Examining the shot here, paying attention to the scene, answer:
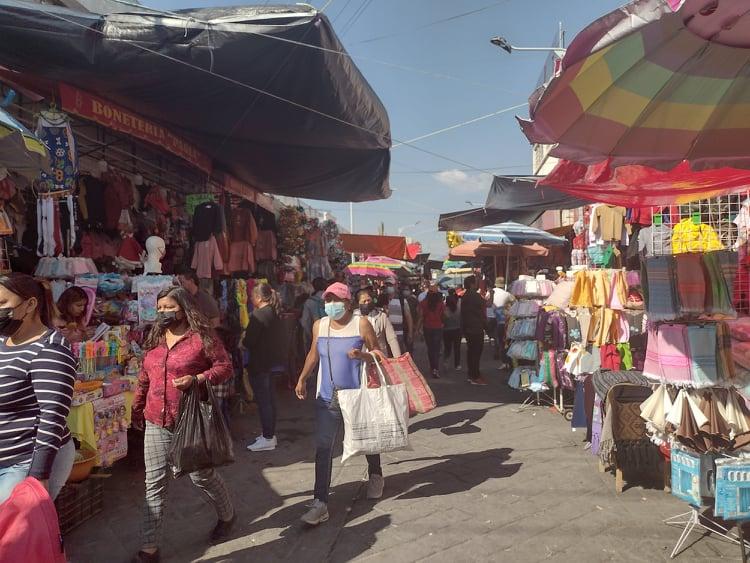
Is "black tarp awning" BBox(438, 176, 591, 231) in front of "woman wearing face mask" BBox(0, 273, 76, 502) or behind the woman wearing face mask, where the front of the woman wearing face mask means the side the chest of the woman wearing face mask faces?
behind

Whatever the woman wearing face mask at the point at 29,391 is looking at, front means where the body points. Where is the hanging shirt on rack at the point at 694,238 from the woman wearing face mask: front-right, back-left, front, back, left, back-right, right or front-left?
back-left

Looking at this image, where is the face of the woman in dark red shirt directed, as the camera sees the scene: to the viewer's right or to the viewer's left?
to the viewer's left

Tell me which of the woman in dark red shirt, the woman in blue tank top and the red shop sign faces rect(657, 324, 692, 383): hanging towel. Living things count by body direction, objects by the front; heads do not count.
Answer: the red shop sign

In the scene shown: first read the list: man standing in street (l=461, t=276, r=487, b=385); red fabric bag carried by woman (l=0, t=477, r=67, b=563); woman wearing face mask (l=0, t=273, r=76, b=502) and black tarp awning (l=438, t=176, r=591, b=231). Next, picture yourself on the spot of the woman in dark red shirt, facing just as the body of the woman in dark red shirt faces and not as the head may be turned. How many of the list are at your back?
2

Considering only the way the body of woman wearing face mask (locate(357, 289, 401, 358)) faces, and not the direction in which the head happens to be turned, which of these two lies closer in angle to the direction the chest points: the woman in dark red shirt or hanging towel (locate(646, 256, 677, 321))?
the woman in dark red shirt

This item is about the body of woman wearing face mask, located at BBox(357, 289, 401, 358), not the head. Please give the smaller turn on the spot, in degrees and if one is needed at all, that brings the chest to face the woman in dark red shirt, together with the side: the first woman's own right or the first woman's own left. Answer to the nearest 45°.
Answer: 0° — they already face them

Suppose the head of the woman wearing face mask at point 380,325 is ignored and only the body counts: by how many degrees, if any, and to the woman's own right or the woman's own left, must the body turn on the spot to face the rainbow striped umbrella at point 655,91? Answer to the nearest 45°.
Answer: approximately 90° to the woman's own left

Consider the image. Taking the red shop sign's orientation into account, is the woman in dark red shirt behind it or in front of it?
in front

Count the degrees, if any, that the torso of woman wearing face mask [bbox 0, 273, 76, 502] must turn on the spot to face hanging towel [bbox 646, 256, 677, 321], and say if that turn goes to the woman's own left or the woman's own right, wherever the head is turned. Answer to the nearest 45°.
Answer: approximately 135° to the woman's own left

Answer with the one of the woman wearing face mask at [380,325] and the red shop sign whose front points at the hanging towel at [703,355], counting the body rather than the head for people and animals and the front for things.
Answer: the red shop sign

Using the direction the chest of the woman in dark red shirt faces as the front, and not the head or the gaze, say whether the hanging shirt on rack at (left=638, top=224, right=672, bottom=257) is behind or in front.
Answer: behind

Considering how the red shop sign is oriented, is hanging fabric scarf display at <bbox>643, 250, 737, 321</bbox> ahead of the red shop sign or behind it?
ahead

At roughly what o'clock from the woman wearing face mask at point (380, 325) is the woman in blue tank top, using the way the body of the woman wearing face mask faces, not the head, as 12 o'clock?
The woman in blue tank top is roughly at 11 o'clock from the woman wearing face mask.

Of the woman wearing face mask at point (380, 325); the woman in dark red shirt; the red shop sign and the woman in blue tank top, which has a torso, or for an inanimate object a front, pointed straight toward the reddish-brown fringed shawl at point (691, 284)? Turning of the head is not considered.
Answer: the red shop sign

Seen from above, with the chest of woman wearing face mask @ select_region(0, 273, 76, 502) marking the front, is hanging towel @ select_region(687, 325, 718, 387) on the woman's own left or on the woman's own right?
on the woman's own left

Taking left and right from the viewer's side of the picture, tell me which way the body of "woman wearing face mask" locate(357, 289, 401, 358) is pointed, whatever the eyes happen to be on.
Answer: facing the viewer and to the left of the viewer
